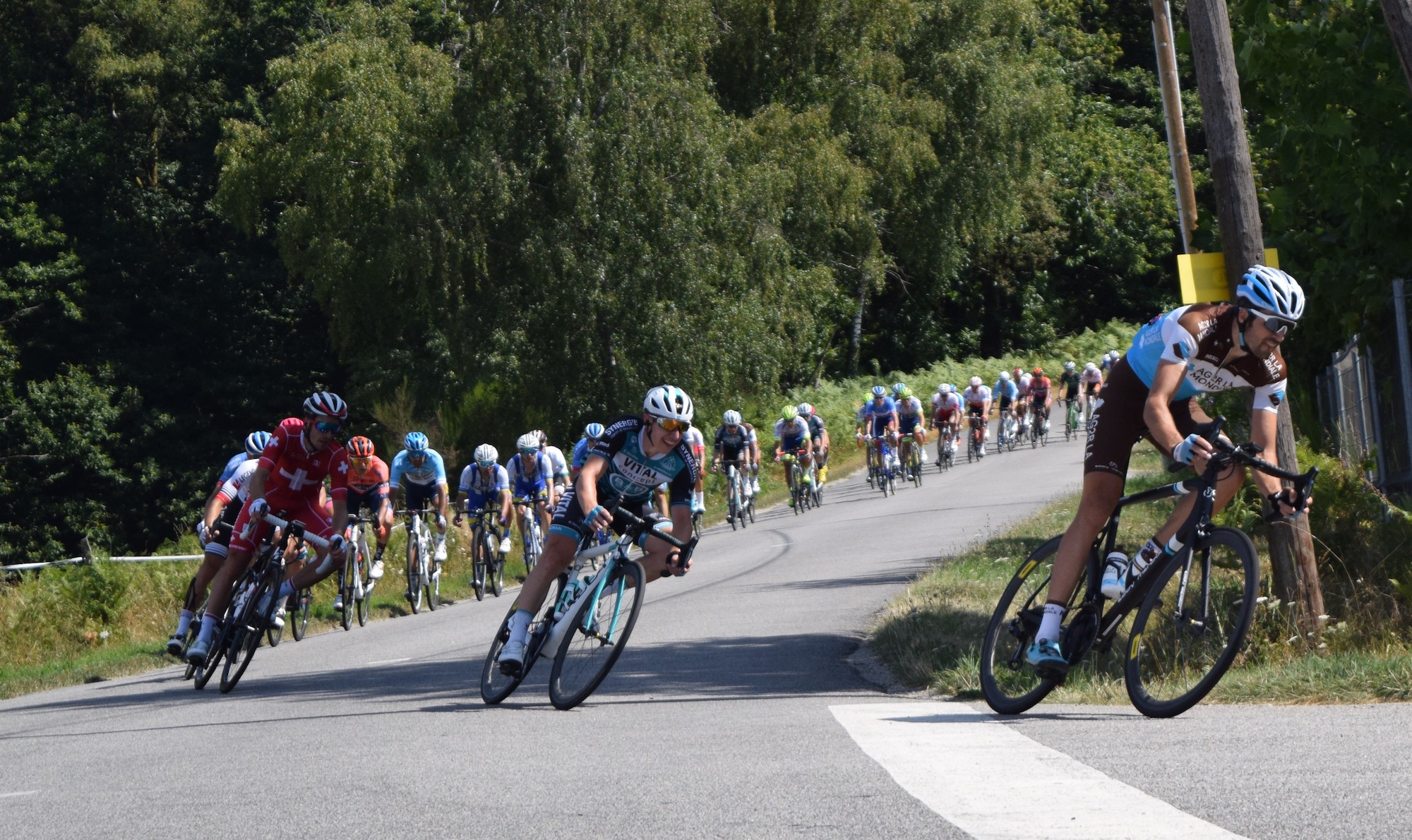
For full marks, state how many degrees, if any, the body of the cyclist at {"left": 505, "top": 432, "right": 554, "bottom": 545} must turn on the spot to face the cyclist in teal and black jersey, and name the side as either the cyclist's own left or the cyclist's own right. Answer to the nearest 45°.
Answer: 0° — they already face them

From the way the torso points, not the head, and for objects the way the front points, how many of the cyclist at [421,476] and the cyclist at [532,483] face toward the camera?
2

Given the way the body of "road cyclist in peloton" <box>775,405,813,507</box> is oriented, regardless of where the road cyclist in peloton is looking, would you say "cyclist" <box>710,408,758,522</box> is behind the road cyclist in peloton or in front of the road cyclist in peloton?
in front

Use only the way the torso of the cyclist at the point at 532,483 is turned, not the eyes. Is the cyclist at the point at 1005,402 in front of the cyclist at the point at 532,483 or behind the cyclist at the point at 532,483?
behind

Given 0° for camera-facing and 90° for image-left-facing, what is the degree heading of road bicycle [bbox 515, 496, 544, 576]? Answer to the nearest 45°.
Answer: approximately 0°

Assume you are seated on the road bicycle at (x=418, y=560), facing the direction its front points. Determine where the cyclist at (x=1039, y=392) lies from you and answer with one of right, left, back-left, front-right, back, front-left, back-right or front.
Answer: back-left

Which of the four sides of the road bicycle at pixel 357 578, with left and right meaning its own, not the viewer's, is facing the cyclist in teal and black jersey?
front
